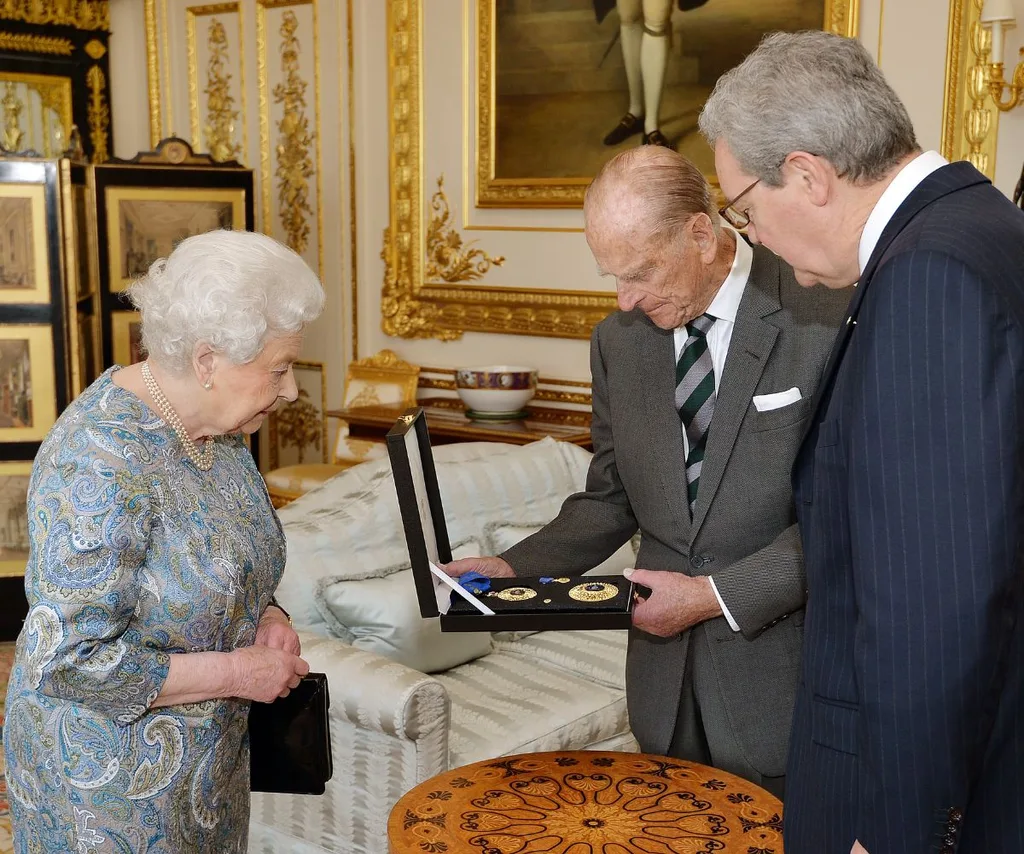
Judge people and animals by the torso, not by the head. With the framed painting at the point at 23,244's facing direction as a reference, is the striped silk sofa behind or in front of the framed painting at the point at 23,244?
in front

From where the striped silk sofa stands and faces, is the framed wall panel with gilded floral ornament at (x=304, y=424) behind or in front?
behind

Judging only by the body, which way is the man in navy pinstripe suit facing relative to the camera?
to the viewer's left

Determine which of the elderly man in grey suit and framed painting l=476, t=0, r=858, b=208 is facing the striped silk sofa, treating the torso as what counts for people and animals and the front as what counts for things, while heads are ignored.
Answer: the framed painting

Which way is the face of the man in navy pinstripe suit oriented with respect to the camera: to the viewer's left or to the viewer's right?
to the viewer's left

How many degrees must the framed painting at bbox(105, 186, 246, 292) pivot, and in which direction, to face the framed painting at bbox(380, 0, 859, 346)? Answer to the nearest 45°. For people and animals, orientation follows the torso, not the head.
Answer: approximately 90° to its left

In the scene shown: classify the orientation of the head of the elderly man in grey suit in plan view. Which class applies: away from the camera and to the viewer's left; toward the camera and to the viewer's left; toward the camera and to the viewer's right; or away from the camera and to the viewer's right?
toward the camera and to the viewer's left

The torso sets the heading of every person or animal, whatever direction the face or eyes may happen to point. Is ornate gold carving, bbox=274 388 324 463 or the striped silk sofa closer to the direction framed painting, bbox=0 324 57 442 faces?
the striped silk sofa

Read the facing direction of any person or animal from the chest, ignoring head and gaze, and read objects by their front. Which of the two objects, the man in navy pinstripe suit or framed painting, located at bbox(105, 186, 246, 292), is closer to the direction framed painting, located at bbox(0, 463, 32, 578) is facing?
the man in navy pinstripe suit

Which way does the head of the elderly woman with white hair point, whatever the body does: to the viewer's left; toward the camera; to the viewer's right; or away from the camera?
to the viewer's right

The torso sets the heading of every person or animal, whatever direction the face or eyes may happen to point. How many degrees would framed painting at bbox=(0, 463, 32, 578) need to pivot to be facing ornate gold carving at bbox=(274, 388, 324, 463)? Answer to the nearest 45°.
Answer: approximately 135° to its left

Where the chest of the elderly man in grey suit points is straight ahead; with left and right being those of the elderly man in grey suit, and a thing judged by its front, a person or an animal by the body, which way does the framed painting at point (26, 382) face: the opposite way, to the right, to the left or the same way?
to the left

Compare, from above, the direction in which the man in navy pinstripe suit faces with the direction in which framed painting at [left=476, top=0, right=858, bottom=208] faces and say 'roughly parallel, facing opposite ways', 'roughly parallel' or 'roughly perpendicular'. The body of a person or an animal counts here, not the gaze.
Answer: roughly perpendicular

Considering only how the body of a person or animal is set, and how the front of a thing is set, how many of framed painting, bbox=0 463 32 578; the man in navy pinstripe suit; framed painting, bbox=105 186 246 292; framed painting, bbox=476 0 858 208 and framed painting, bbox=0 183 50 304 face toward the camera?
4

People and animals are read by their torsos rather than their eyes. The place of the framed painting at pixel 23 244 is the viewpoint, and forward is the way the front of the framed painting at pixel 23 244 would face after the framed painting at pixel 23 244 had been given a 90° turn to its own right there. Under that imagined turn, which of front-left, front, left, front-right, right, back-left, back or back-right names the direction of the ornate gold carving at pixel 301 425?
back-right
